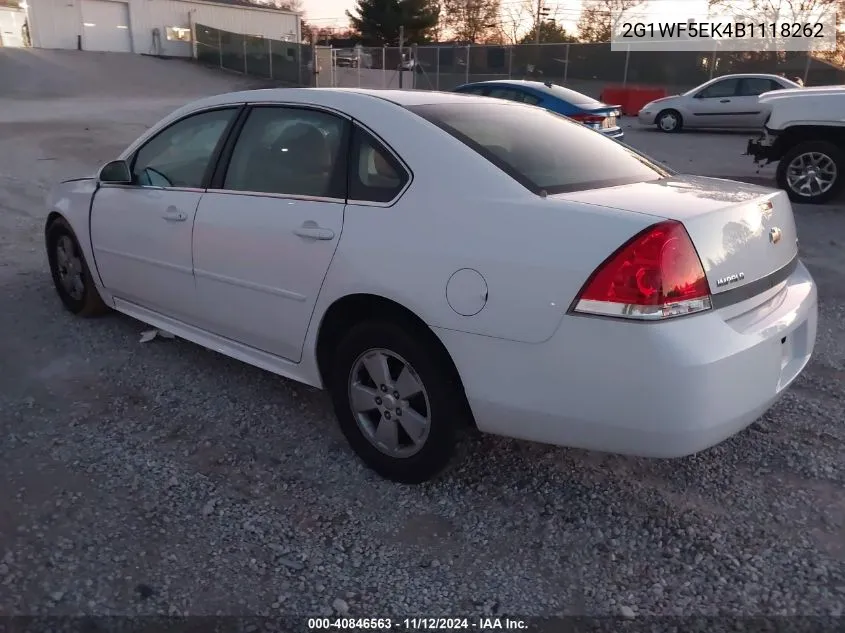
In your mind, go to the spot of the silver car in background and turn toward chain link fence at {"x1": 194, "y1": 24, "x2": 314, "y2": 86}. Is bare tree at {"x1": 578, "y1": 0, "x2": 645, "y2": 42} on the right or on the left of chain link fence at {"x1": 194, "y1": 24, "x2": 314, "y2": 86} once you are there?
right

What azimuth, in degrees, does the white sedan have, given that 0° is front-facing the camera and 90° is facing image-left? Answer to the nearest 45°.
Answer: approximately 135°

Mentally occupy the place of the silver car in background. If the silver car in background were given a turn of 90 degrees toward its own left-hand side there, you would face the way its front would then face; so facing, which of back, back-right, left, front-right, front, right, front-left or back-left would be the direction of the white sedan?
front

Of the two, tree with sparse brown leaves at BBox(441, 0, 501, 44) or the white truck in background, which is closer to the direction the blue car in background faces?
the tree with sparse brown leaves

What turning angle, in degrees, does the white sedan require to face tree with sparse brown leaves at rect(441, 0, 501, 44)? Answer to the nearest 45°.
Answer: approximately 45° to its right

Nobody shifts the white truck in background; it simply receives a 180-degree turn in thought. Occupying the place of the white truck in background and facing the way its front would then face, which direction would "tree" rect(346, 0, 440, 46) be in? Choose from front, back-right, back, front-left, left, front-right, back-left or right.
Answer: back-left

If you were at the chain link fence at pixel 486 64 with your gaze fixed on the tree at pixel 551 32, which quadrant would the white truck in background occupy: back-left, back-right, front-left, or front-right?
back-right

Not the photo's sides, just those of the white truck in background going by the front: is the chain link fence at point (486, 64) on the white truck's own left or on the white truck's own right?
on the white truck's own right

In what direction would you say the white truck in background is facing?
to the viewer's left

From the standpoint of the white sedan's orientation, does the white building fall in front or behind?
in front

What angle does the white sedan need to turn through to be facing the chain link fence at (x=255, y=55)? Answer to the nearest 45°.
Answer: approximately 45° to its right

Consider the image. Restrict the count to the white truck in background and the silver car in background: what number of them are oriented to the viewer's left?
2

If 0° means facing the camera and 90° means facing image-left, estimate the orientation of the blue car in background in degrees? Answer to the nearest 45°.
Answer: approximately 135°

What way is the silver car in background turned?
to the viewer's left

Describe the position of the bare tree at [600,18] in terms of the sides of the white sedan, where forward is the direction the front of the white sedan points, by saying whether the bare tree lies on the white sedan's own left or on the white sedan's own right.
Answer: on the white sedan's own right
